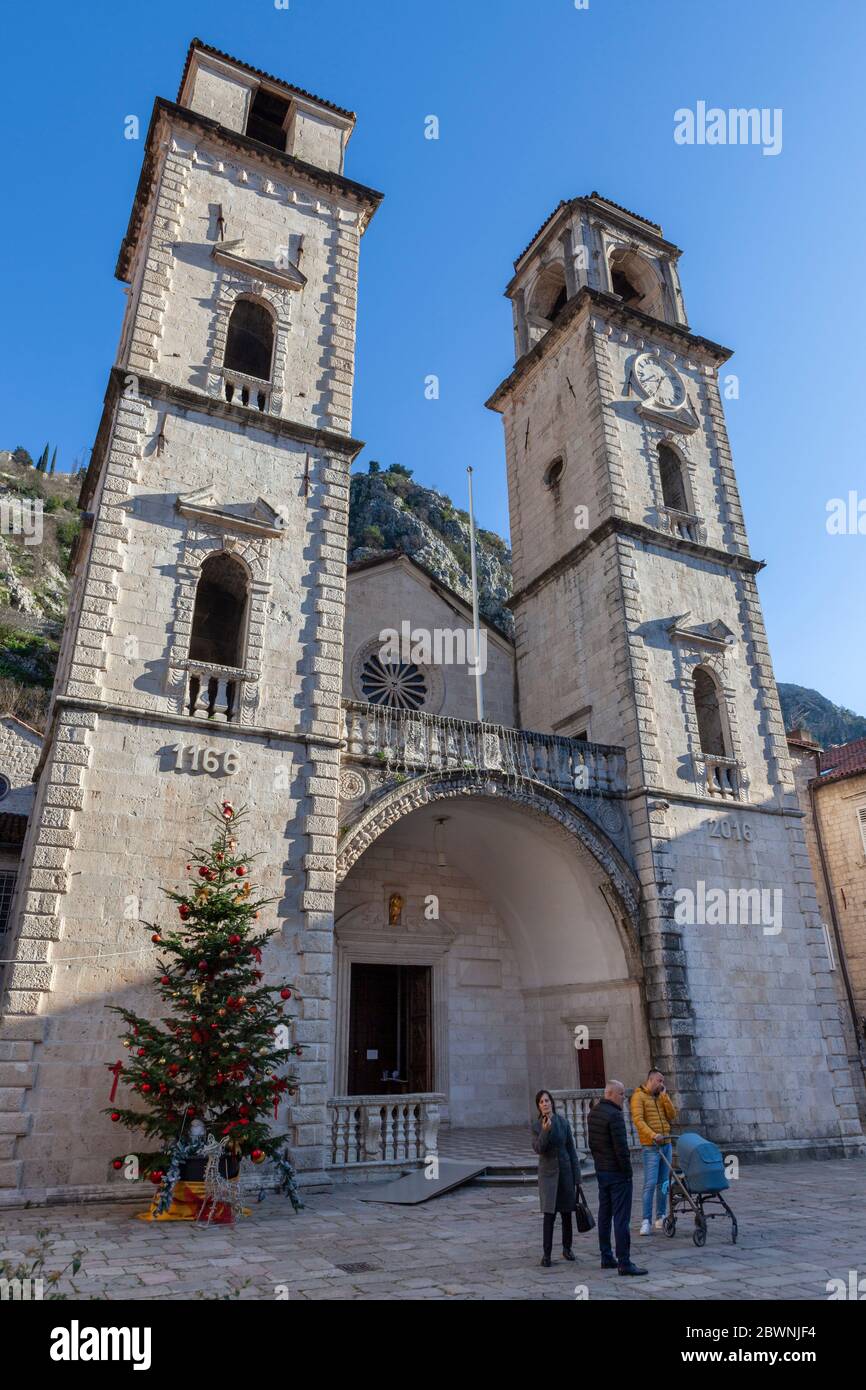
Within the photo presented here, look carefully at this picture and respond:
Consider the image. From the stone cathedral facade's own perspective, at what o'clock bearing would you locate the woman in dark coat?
The woman in dark coat is roughly at 1 o'clock from the stone cathedral facade.

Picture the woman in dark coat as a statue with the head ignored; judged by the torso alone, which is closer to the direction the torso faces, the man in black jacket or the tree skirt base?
the man in black jacket

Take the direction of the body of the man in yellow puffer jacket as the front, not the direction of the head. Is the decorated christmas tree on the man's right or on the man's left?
on the man's right

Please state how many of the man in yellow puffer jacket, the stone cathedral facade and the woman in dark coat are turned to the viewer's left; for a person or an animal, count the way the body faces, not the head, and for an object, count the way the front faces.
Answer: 0

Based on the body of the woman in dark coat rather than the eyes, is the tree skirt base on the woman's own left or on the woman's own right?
on the woman's own right

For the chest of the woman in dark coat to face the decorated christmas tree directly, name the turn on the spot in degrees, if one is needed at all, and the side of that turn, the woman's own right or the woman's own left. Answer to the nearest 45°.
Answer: approximately 135° to the woman's own right

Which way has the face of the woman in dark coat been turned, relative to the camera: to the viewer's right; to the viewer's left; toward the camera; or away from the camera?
toward the camera

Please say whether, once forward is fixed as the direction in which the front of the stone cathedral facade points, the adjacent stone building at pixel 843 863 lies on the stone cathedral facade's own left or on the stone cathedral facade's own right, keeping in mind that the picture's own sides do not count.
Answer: on the stone cathedral facade's own left

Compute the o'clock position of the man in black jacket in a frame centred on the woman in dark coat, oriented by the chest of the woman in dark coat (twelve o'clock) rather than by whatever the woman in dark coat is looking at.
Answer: The man in black jacket is roughly at 10 o'clock from the woman in dark coat.

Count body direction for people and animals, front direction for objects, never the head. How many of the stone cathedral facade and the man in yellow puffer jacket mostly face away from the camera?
0

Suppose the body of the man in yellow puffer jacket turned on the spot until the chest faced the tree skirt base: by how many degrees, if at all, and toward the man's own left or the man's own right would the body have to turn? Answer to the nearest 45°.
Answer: approximately 135° to the man's own right

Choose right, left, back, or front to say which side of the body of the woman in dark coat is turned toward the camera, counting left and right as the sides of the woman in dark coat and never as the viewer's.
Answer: front

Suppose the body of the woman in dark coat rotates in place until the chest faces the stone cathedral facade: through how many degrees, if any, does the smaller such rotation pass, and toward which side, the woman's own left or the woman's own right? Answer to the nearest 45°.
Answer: approximately 135° to the woman's own right

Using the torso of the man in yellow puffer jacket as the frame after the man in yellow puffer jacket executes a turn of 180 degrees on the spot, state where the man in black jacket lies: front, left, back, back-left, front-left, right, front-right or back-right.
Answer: back-left

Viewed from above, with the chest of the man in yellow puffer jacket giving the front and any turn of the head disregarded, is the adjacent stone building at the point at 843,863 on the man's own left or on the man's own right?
on the man's own left

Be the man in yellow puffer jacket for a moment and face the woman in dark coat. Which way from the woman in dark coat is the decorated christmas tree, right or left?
right

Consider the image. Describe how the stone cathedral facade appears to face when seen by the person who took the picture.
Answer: facing the viewer and to the right of the viewer
